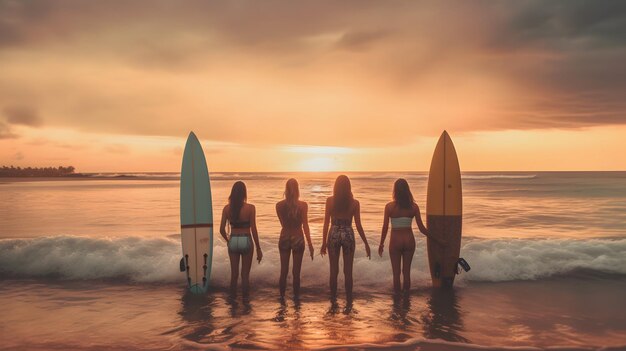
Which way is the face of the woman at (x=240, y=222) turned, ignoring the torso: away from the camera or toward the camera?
away from the camera

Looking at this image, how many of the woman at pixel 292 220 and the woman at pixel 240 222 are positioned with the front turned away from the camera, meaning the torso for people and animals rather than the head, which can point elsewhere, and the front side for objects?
2

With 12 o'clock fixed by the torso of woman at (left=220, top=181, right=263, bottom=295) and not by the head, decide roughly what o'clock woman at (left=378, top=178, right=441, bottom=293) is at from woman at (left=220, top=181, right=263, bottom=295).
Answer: woman at (left=378, top=178, right=441, bottom=293) is roughly at 3 o'clock from woman at (left=220, top=181, right=263, bottom=295).

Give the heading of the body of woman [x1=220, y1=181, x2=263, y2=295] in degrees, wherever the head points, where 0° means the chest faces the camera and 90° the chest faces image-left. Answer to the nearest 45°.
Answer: approximately 180°

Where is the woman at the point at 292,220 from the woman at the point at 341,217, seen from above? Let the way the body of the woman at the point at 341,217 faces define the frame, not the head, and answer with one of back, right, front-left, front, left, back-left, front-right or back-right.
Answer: left

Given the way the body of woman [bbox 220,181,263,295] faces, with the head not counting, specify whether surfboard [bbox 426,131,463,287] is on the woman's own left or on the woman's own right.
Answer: on the woman's own right

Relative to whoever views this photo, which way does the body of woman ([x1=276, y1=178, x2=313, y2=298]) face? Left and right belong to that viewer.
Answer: facing away from the viewer

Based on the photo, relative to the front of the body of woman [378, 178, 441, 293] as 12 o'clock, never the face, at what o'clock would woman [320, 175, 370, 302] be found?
woman [320, 175, 370, 302] is roughly at 8 o'clock from woman [378, 178, 441, 293].

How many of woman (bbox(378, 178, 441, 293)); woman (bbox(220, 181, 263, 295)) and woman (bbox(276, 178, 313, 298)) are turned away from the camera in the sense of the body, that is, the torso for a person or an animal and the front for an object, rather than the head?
3

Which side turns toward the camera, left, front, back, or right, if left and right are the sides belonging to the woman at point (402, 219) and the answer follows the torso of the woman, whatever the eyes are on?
back

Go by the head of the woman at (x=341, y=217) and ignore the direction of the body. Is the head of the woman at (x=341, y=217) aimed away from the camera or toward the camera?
away from the camera

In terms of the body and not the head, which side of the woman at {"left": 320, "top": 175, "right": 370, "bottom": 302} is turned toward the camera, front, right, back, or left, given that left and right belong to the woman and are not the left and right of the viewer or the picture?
back
